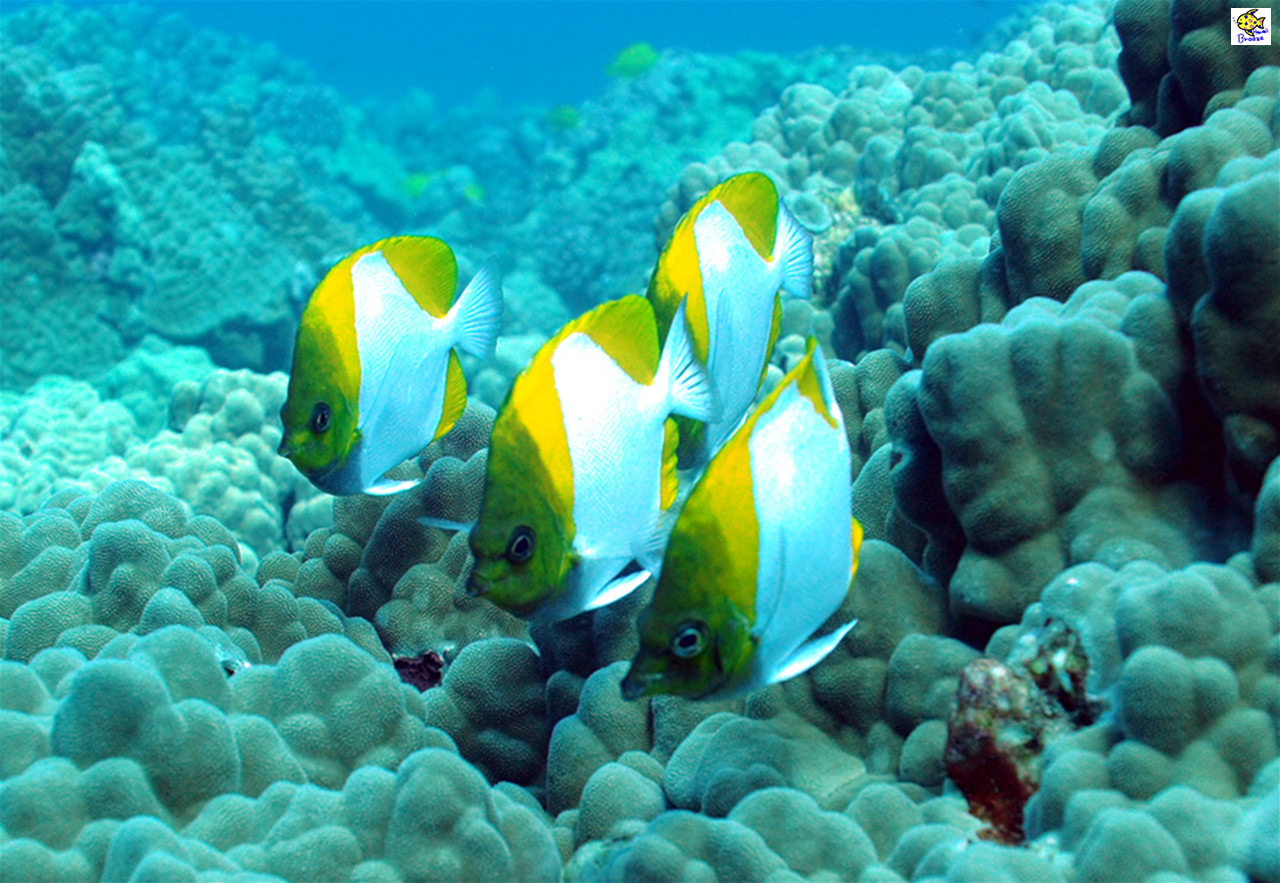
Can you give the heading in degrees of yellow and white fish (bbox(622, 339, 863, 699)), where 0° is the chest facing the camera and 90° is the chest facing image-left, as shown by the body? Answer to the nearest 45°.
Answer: approximately 45°

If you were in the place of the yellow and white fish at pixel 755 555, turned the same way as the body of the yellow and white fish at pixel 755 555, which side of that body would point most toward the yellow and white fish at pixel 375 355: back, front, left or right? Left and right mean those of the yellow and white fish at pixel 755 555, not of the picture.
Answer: right

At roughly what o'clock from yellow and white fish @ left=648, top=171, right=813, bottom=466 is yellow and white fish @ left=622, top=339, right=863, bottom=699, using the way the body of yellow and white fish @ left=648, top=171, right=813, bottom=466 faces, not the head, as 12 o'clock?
yellow and white fish @ left=622, top=339, right=863, bottom=699 is roughly at 9 o'clock from yellow and white fish @ left=648, top=171, right=813, bottom=466.

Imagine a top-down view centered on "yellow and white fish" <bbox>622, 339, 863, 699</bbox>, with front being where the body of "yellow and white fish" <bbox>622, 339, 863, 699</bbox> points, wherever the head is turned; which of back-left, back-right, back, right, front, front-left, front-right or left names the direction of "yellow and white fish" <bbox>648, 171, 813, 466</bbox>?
back-right

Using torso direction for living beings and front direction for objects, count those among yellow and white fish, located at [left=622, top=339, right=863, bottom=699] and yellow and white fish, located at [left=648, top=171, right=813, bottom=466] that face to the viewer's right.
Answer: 0

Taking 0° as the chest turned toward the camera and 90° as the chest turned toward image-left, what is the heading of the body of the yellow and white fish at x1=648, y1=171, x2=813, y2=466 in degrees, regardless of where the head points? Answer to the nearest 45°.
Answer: approximately 90°
